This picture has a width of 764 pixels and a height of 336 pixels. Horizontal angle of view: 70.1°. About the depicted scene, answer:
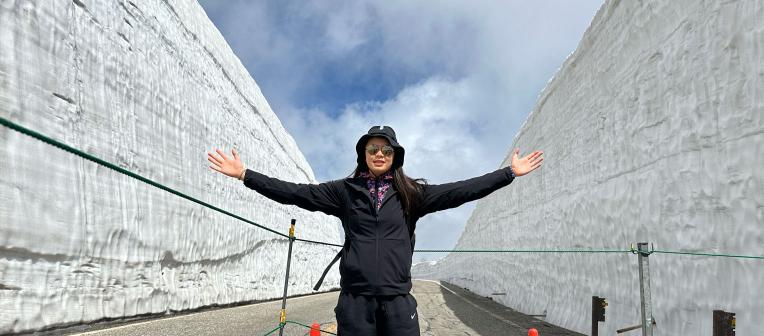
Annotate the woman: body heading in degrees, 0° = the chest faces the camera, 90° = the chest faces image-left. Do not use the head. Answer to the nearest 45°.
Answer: approximately 0°

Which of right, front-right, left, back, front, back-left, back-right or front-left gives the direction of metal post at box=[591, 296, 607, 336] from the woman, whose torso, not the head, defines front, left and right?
back-left

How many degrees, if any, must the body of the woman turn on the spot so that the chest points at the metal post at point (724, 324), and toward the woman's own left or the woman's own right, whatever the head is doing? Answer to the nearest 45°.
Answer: approximately 135° to the woman's own left
